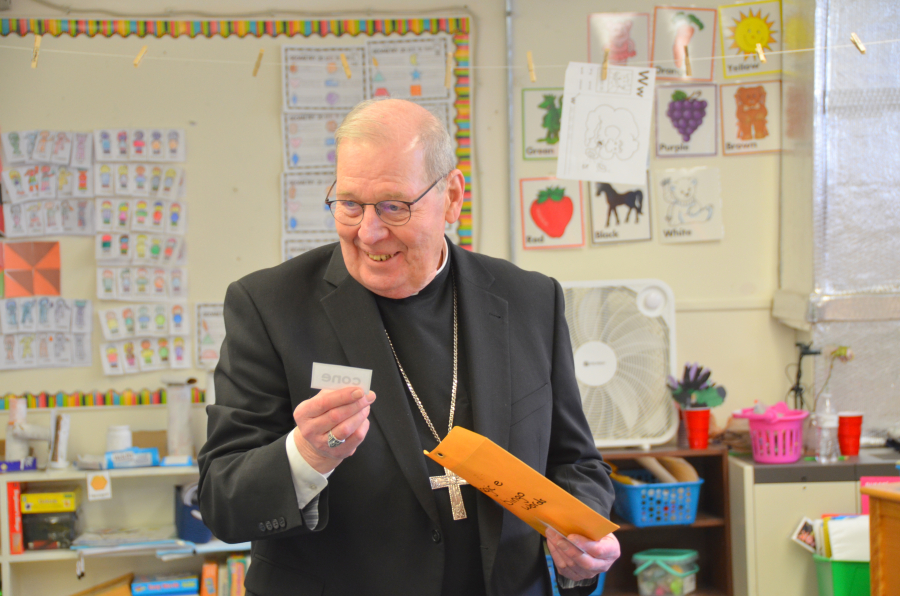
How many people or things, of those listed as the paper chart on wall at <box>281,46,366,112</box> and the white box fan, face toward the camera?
2

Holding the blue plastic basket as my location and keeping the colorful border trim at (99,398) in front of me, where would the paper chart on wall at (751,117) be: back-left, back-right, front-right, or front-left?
back-right

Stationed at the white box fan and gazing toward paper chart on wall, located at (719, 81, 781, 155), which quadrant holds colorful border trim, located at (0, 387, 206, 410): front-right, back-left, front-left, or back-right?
back-left

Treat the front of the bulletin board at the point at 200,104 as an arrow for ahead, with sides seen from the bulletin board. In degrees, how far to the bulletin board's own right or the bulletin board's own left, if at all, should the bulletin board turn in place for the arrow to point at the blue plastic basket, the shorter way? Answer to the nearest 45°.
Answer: approximately 45° to the bulletin board's own left

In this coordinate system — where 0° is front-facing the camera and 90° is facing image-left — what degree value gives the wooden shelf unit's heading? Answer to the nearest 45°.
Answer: approximately 0°
